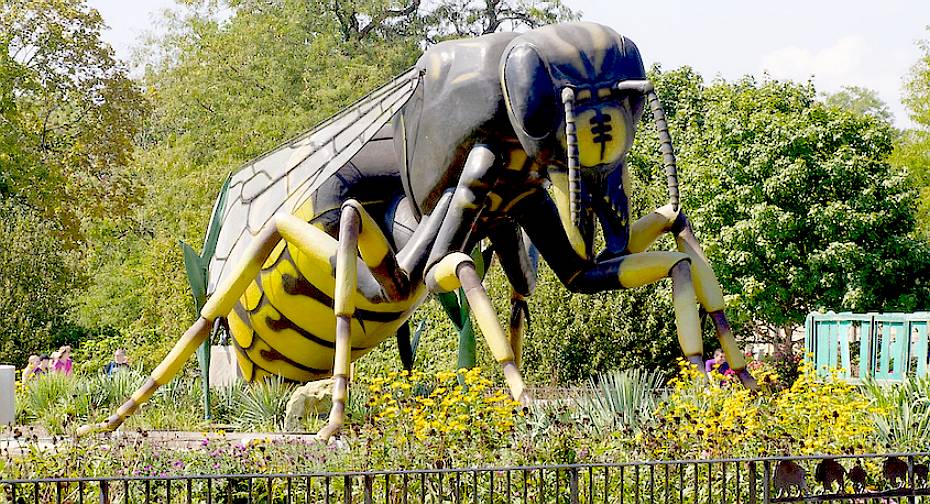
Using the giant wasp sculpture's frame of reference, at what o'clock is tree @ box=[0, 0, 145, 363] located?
The tree is roughly at 7 o'clock from the giant wasp sculpture.

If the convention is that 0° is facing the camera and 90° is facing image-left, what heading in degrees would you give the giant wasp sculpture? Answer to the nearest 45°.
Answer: approximately 315°

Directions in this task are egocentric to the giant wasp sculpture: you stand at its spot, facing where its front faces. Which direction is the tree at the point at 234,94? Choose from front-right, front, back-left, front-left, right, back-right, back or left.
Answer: back-left

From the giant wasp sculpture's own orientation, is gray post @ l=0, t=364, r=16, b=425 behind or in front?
behind

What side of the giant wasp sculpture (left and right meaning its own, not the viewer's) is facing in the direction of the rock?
right

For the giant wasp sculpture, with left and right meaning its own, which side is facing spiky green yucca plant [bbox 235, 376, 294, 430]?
right
